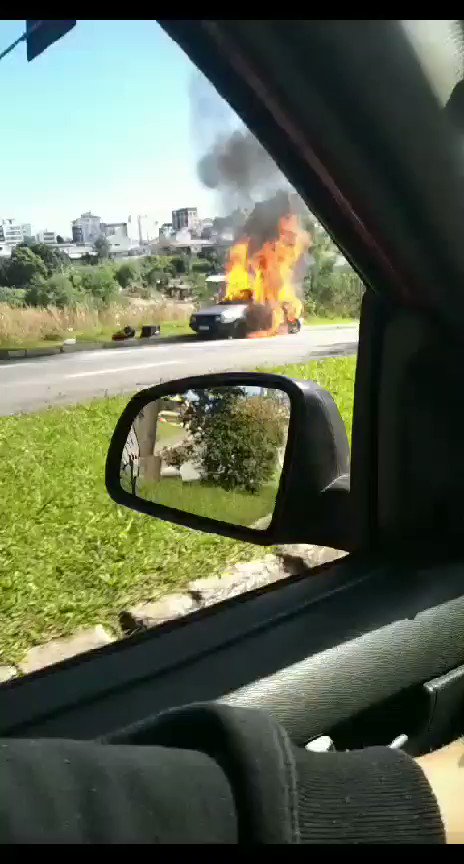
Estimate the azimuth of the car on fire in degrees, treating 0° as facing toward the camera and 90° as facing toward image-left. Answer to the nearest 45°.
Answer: approximately 45°
